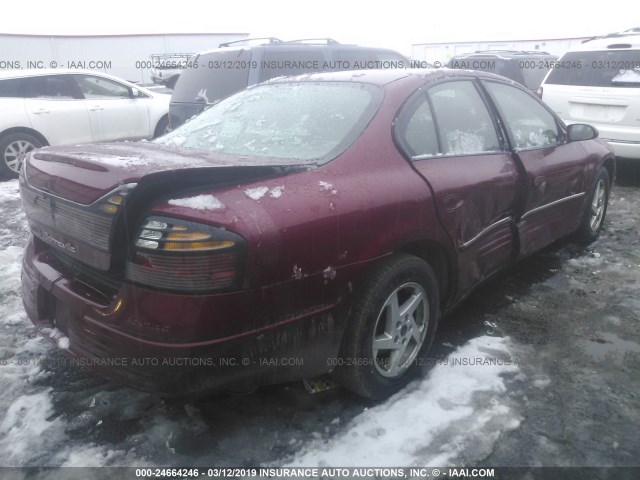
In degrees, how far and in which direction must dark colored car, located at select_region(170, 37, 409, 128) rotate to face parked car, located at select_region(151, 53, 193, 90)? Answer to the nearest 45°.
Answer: approximately 45° to its left

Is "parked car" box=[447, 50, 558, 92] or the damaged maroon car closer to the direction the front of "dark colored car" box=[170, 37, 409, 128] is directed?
the parked car

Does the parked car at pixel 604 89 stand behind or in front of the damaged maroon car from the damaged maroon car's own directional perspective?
in front

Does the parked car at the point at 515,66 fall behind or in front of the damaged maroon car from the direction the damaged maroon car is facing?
in front

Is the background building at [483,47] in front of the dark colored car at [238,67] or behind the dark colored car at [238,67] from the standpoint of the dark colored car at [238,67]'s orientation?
in front

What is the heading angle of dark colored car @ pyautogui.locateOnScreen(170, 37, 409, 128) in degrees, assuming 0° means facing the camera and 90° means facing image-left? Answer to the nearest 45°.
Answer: approximately 225°

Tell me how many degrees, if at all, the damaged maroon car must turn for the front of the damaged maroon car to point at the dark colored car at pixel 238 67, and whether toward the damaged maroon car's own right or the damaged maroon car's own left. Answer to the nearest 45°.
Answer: approximately 45° to the damaged maroon car's own left

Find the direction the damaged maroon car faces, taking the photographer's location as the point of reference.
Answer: facing away from the viewer and to the right of the viewer

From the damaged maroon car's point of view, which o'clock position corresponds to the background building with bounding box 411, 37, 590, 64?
The background building is roughly at 11 o'clock from the damaged maroon car.

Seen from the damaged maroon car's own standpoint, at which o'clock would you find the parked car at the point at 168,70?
The parked car is roughly at 10 o'clock from the damaged maroon car.

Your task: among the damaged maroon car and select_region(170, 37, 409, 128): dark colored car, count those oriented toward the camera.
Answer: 0

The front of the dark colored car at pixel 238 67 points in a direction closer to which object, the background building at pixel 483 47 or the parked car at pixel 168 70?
the background building

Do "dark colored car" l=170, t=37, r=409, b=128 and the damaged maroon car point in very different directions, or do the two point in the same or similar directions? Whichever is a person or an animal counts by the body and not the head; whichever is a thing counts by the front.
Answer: same or similar directions
